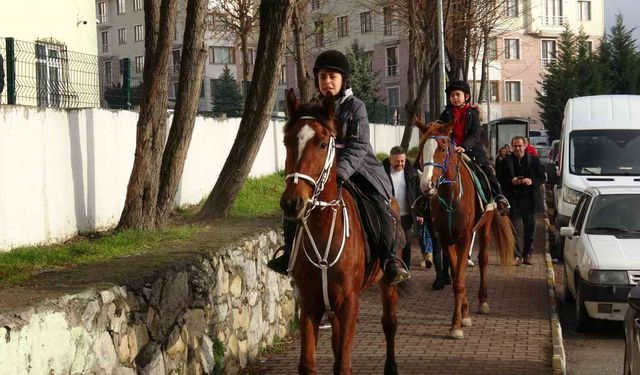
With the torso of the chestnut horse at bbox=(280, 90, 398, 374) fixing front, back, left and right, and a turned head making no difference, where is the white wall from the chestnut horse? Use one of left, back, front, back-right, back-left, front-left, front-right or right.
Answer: right

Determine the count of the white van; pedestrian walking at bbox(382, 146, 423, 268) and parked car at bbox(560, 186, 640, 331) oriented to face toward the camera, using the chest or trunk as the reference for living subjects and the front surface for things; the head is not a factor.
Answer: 3

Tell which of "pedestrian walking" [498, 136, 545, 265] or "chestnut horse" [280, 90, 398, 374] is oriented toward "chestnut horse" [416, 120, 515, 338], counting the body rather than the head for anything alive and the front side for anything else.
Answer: the pedestrian walking

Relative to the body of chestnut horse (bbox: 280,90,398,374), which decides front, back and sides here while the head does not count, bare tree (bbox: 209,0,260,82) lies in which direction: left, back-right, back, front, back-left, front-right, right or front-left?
back-right

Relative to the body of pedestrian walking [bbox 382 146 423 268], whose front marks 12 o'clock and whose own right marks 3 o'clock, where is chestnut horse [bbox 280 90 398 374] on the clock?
The chestnut horse is roughly at 12 o'clock from the pedestrian walking.

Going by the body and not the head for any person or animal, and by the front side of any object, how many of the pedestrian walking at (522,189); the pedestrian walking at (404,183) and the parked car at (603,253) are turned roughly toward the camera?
3

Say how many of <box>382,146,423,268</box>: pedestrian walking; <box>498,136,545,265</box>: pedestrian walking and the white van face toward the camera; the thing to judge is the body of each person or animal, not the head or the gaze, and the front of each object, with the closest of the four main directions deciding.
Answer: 3

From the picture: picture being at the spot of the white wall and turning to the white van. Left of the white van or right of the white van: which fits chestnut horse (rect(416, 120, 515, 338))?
right

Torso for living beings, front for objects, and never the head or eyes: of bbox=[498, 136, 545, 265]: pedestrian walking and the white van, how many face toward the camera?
2

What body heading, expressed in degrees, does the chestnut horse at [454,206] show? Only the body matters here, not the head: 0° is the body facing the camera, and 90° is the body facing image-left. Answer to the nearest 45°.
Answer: approximately 45°

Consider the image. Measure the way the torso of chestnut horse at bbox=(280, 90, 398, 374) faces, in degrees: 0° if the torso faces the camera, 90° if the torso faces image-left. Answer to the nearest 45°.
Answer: approximately 45°
